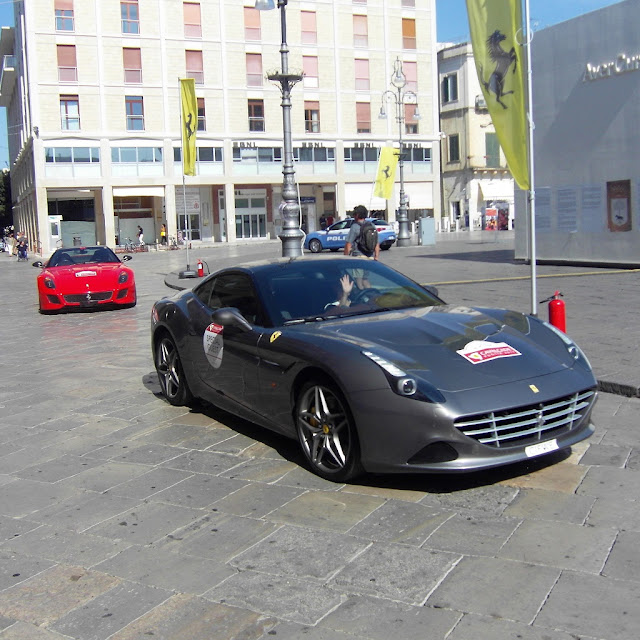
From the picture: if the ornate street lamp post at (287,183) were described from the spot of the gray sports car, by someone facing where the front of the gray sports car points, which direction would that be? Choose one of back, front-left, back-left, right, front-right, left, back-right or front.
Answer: back-left

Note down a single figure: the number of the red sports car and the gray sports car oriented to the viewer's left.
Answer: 0

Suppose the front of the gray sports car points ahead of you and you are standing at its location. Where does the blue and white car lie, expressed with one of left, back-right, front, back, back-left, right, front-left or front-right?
back-left

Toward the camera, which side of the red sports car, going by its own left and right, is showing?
front

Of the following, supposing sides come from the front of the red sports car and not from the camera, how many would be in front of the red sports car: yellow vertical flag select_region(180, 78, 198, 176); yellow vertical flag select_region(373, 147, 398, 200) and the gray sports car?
1

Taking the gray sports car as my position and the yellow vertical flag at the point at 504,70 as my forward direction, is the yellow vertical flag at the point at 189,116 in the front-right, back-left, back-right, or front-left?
front-left

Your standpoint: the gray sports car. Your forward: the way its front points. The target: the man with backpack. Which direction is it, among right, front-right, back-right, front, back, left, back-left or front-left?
back-left

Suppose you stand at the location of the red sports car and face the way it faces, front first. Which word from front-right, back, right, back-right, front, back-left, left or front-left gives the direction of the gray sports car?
front
